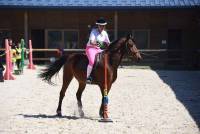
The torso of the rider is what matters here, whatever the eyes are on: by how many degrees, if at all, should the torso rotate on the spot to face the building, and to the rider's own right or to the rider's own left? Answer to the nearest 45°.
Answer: approximately 135° to the rider's own left

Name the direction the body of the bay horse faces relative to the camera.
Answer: to the viewer's right

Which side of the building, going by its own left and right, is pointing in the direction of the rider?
front

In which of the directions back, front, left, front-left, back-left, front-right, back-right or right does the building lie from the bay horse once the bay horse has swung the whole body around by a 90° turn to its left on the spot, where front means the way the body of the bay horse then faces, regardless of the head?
front

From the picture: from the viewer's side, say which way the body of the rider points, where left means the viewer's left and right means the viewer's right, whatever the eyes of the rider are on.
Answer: facing the viewer and to the right of the viewer
